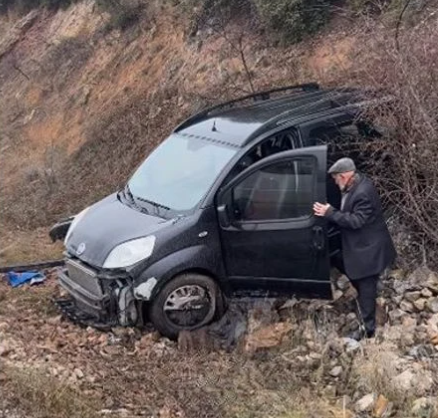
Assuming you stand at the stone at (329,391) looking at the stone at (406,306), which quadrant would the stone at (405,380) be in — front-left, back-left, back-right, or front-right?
front-right

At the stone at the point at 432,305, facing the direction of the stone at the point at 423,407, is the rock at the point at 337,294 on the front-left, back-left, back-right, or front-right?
back-right

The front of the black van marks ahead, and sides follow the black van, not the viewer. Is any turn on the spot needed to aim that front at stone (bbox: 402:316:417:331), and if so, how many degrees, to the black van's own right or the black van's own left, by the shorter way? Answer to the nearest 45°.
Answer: approximately 135° to the black van's own left

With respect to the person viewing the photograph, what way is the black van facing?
facing the viewer and to the left of the viewer

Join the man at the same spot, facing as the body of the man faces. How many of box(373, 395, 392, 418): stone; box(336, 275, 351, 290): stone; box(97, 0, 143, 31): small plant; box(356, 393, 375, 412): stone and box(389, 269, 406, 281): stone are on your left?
2

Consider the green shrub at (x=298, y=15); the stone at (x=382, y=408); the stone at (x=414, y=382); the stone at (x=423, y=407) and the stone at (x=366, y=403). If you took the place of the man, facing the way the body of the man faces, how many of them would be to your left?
4

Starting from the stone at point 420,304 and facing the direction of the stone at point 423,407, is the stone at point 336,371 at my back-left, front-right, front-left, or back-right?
front-right

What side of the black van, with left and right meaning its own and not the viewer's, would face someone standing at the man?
left

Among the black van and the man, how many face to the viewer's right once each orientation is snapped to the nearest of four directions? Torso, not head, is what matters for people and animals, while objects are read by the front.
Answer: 0

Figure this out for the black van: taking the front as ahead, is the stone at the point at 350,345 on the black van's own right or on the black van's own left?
on the black van's own left

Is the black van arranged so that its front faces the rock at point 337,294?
no

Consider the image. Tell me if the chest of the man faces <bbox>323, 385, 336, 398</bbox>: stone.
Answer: no

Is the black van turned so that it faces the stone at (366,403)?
no

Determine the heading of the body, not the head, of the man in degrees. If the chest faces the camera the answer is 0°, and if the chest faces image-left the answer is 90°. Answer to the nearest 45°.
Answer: approximately 90°

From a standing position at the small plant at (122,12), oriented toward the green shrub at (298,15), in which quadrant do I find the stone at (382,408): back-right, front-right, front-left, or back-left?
front-right

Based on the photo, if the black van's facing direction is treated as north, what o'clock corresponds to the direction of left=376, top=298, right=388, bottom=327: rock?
The rock is roughly at 8 o'clock from the black van.

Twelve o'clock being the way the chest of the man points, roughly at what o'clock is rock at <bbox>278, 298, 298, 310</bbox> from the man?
The rock is roughly at 1 o'clock from the man.
